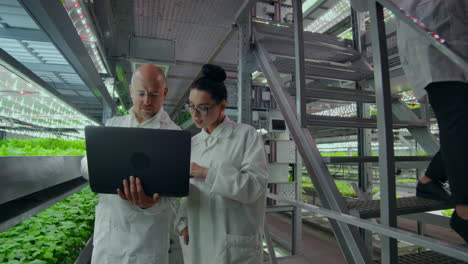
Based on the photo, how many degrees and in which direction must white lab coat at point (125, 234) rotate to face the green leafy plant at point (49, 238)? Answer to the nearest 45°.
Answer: approximately 135° to its right

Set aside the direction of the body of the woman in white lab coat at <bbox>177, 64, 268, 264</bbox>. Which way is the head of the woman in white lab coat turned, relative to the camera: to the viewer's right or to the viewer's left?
to the viewer's left

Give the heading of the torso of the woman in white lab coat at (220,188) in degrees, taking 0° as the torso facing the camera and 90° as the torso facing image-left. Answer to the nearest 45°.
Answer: approximately 45°

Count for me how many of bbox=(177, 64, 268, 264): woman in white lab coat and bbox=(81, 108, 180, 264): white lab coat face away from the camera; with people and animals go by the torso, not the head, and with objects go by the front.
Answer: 0

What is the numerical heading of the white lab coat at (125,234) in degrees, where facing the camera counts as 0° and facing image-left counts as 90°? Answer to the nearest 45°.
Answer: approximately 0°

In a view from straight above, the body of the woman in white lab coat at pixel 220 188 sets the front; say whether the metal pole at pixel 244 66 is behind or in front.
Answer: behind
